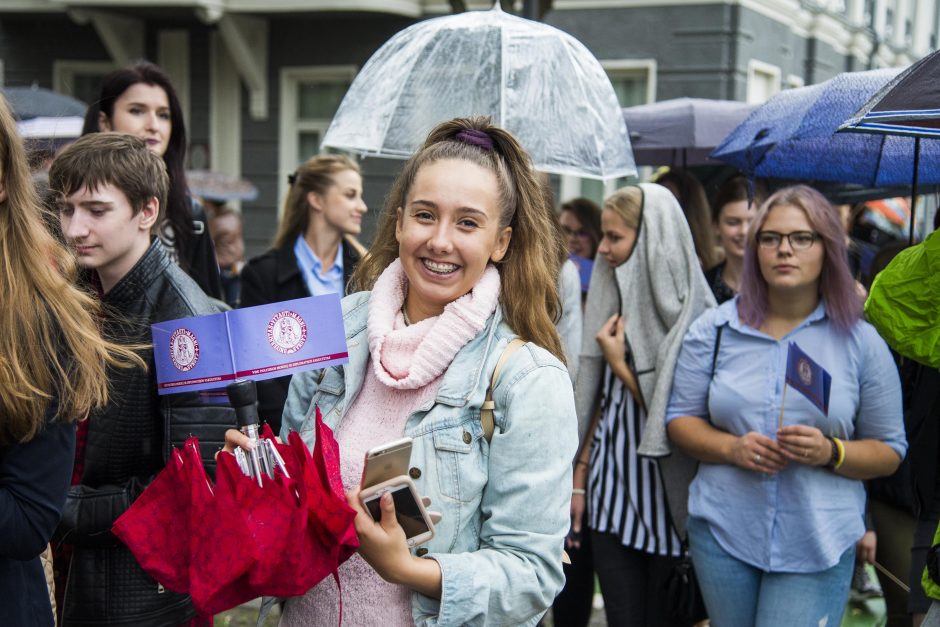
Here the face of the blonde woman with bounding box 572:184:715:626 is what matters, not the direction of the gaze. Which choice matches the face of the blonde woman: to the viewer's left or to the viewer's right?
to the viewer's left

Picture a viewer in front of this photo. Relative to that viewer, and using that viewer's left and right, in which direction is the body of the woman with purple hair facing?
facing the viewer

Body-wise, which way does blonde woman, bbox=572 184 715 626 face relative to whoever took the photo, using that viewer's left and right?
facing the viewer and to the left of the viewer

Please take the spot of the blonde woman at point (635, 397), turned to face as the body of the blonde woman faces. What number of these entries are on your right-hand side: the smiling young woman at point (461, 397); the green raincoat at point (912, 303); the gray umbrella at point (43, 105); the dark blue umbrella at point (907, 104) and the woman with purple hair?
1

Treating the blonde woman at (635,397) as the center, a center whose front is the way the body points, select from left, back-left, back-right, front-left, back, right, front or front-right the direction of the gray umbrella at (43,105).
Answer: right

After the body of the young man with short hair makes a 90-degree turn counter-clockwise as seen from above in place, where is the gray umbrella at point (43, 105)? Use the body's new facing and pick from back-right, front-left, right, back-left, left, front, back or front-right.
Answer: back-left

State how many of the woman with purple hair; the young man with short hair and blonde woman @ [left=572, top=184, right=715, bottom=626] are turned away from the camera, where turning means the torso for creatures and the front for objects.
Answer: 0
